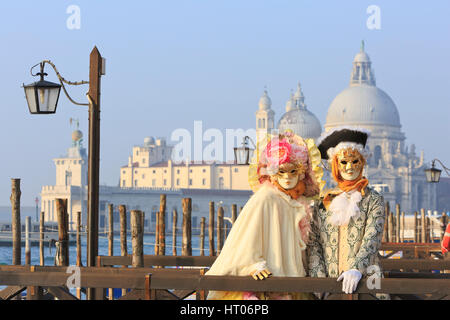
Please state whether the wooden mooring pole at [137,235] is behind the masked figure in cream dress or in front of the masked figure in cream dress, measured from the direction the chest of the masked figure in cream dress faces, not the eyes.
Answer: behind

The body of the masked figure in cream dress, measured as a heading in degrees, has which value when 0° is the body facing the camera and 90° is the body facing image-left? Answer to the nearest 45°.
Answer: approximately 315°

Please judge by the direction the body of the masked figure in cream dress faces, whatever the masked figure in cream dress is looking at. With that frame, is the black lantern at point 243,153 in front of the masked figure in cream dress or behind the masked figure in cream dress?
behind

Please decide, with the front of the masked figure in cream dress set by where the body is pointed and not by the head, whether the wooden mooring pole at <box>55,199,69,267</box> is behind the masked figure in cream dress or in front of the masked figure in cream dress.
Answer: behind

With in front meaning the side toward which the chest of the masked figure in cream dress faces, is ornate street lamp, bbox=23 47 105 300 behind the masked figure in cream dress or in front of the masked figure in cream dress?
behind
